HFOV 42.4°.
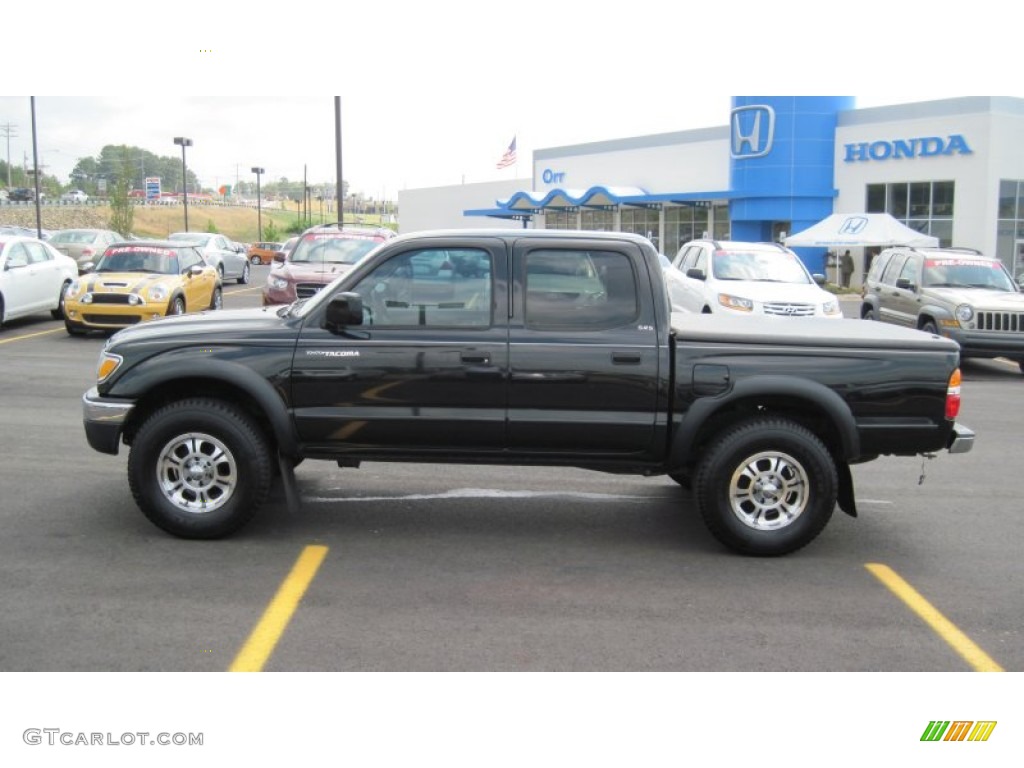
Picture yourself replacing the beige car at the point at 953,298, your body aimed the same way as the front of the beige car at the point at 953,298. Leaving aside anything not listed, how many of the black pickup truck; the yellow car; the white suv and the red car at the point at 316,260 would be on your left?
0

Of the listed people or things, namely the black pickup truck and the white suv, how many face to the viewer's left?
1

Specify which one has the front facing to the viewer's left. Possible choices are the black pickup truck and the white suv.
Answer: the black pickup truck

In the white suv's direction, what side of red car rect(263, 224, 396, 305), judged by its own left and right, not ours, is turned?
left

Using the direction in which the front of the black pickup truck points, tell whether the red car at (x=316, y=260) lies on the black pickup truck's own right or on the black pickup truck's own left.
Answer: on the black pickup truck's own right

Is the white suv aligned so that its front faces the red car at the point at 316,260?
no

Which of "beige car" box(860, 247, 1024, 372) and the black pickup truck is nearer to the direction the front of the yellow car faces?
the black pickup truck

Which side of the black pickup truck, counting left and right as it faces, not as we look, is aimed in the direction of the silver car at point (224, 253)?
right

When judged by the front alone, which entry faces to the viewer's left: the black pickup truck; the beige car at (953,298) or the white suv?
the black pickup truck

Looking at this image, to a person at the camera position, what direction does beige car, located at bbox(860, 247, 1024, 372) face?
facing the viewer and to the right of the viewer

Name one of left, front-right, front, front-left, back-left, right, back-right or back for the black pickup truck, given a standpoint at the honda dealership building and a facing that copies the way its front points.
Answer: front-left

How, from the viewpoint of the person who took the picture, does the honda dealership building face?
facing the viewer and to the left of the viewer

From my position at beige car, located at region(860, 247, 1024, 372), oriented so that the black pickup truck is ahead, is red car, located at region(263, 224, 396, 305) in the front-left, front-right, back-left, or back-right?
front-right

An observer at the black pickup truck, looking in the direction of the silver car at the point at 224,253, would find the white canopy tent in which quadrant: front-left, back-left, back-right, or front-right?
front-right

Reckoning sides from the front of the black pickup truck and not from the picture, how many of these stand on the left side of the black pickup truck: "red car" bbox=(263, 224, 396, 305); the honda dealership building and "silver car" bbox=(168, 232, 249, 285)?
0

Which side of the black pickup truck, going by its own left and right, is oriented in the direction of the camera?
left

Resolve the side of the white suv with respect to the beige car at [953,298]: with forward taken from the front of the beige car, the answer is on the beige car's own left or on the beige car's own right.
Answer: on the beige car's own right

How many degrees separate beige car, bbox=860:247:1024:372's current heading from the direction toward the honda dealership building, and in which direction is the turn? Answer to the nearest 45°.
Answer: approximately 135° to its left

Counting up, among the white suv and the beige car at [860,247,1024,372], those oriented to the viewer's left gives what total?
0
